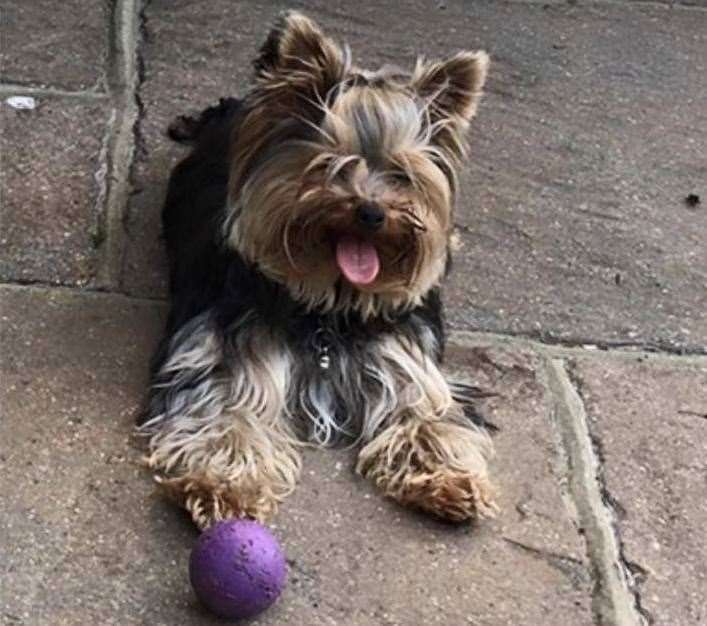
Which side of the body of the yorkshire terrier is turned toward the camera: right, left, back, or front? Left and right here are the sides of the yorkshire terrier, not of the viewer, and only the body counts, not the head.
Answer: front

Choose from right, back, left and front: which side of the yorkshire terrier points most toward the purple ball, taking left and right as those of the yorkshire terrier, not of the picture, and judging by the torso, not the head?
front
